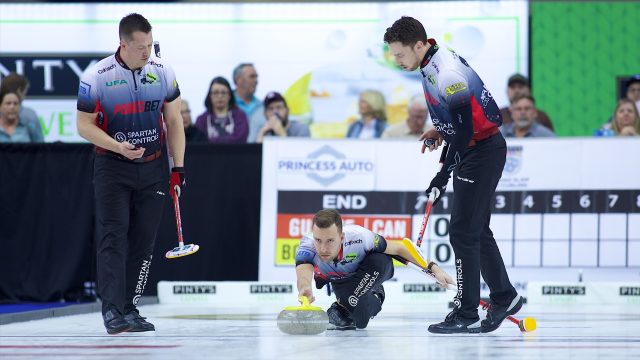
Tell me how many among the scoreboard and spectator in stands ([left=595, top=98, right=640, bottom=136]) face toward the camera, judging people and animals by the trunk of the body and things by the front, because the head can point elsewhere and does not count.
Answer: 2

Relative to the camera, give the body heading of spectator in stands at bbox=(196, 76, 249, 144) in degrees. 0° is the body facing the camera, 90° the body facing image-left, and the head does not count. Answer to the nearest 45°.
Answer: approximately 0°

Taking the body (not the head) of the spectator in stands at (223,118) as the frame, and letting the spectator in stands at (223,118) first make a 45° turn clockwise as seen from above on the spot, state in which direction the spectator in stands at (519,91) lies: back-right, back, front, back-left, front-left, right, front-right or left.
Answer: back-left
